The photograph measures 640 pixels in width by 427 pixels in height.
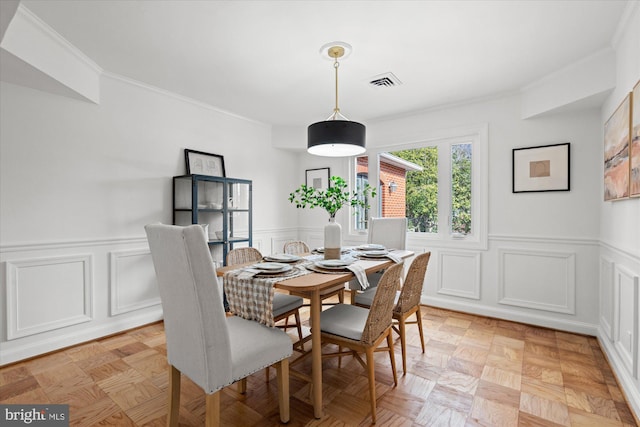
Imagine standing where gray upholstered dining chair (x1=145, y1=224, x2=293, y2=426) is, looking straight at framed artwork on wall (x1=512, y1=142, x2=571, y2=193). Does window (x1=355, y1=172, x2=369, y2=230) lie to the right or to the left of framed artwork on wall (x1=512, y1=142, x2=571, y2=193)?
left

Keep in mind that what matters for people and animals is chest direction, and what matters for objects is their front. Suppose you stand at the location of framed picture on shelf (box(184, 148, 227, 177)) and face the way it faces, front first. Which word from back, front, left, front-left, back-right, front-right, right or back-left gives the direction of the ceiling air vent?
front

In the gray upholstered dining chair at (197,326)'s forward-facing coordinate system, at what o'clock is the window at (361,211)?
The window is roughly at 12 o'clock from the gray upholstered dining chair.

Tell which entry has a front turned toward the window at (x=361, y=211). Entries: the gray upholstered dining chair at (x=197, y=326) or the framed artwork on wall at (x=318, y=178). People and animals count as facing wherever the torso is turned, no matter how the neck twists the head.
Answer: the gray upholstered dining chair

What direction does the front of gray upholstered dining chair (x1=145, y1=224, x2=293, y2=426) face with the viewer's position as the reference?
facing away from the viewer and to the right of the viewer

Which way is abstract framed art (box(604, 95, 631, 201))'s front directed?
to the viewer's left

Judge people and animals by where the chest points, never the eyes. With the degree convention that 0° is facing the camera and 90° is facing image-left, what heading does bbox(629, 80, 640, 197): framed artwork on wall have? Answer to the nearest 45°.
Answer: approximately 90°

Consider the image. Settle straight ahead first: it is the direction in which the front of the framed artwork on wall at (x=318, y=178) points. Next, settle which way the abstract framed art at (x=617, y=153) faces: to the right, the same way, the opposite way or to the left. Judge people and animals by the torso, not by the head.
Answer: to the right

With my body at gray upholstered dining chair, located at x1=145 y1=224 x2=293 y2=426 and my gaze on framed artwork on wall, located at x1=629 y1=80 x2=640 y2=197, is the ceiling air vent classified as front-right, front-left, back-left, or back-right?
front-left

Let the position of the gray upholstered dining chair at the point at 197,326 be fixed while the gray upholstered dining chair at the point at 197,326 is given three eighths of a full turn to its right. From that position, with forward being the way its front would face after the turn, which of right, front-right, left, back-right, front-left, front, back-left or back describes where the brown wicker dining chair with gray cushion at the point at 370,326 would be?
left

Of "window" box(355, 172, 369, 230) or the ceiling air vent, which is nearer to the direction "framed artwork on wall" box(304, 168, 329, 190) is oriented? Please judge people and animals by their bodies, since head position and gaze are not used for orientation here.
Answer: the ceiling air vent

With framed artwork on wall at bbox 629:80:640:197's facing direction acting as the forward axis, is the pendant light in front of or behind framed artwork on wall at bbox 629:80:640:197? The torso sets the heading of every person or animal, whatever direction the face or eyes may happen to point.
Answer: in front
